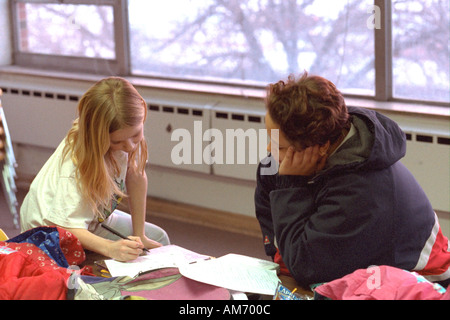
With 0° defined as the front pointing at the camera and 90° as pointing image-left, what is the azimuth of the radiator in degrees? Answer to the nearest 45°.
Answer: approximately 45°

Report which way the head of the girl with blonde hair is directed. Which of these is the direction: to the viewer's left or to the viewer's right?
to the viewer's right

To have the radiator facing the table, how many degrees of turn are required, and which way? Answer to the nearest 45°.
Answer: approximately 45° to its left

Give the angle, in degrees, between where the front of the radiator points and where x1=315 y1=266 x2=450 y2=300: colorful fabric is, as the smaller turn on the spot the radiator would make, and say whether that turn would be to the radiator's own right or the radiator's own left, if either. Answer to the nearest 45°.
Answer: approximately 45° to the radiator's own left

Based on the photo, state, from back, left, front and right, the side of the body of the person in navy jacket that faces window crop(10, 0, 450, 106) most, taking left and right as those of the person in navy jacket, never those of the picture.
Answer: right

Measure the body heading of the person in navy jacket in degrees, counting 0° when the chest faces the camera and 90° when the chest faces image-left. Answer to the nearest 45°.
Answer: approximately 90°
